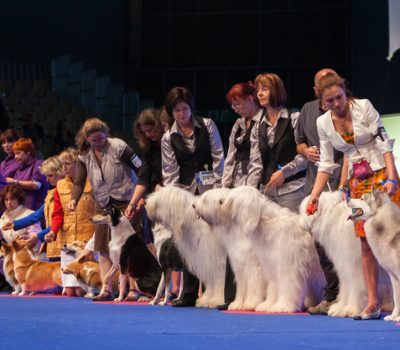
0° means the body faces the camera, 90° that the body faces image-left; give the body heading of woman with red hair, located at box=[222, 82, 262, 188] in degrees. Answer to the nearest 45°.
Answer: approximately 45°

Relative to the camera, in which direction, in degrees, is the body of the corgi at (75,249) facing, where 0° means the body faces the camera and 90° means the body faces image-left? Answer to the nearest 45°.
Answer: approximately 90°

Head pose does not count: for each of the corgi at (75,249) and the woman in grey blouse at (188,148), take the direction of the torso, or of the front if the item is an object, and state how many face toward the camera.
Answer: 1

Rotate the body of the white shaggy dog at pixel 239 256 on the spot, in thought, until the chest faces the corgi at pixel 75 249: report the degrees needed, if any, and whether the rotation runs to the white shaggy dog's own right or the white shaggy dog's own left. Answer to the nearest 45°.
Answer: approximately 45° to the white shaggy dog's own right

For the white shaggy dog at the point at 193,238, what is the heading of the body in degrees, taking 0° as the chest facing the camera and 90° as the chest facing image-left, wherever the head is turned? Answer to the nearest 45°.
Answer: approximately 90°

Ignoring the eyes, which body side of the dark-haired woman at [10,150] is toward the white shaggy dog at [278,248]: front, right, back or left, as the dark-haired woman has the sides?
left

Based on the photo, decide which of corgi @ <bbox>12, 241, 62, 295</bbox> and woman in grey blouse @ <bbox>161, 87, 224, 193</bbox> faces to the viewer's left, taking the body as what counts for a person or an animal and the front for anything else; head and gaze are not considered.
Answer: the corgi

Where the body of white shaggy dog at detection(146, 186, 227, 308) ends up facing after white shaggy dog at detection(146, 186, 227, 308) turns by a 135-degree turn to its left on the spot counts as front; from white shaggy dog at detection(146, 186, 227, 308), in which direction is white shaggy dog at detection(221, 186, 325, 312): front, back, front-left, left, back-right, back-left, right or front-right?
front

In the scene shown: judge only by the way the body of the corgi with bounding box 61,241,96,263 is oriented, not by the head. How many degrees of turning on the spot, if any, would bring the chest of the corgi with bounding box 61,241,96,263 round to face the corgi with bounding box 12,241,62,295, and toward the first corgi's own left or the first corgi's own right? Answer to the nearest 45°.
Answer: approximately 45° to the first corgi's own right
